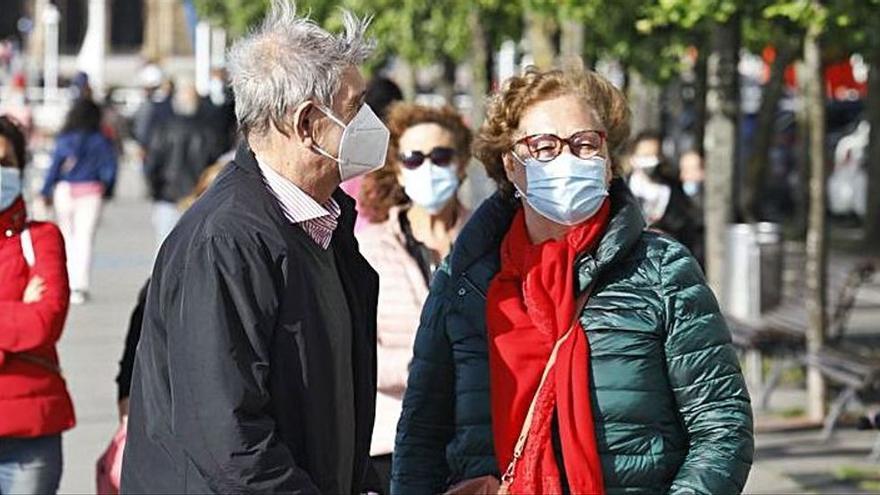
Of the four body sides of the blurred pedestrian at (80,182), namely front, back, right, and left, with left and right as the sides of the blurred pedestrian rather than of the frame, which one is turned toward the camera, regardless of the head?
back

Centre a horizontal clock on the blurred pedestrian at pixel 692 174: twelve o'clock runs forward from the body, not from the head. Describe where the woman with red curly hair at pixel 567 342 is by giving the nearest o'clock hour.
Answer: The woman with red curly hair is roughly at 12 o'clock from the blurred pedestrian.

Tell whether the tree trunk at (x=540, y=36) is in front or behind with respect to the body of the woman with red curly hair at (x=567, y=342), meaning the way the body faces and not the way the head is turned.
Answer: behind

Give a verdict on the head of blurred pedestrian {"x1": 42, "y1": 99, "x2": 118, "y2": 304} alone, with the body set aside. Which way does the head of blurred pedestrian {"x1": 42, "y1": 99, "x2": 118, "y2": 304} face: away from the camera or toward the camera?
away from the camera

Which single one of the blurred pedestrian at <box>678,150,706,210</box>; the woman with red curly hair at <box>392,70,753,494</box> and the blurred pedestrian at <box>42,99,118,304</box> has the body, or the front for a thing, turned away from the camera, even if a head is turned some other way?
the blurred pedestrian at <box>42,99,118,304</box>

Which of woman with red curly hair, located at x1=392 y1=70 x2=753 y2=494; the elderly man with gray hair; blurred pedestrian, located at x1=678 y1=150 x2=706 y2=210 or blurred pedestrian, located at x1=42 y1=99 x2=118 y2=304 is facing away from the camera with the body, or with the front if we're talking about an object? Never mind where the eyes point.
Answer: blurred pedestrian, located at x1=42 y1=99 x2=118 y2=304

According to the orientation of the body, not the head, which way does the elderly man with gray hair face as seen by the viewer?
to the viewer's right

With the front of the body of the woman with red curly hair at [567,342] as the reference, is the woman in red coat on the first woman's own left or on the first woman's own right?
on the first woman's own right

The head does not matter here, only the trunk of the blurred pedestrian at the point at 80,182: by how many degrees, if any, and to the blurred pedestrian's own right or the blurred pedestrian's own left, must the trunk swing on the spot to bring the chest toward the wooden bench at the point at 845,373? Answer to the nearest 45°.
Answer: approximately 135° to the blurred pedestrian's own right

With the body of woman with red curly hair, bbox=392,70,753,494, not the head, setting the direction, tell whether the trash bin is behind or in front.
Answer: behind
